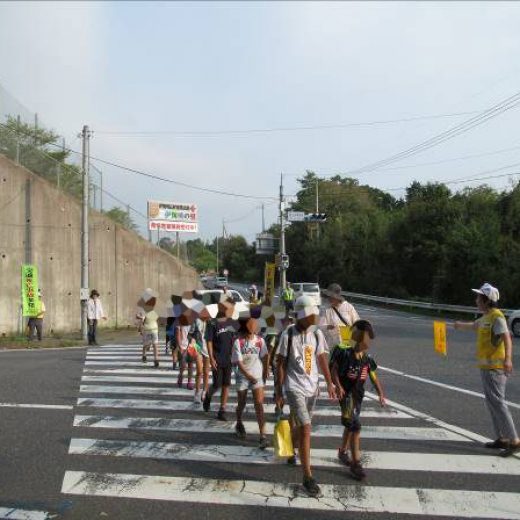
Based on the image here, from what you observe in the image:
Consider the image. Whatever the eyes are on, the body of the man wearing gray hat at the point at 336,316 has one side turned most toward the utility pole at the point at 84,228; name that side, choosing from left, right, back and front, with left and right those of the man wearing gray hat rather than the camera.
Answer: right

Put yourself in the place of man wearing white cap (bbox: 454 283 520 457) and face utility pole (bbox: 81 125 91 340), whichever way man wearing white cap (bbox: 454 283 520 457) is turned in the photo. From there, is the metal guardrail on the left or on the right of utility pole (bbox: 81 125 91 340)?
right

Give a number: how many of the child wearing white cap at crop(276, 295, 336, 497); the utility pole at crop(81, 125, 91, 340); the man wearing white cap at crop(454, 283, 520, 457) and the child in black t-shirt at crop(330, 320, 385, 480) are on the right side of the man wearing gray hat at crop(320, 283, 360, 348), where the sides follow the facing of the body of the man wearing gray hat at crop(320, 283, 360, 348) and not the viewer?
1

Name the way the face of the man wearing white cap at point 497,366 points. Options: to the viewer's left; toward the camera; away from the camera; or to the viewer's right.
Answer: to the viewer's left

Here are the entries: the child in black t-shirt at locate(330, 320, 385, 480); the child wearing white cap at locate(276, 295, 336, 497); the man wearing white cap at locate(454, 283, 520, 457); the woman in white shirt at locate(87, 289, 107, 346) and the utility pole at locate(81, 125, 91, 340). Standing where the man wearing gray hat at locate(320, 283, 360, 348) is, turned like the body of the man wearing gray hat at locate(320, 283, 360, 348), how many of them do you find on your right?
2

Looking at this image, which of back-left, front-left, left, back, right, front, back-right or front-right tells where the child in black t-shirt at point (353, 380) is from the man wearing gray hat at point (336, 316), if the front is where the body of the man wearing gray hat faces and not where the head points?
front-left

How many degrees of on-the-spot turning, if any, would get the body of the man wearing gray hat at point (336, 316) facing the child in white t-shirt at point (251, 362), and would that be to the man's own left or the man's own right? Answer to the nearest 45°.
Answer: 0° — they already face them

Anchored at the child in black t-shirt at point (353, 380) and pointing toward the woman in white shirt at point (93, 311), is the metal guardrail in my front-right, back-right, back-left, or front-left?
front-right

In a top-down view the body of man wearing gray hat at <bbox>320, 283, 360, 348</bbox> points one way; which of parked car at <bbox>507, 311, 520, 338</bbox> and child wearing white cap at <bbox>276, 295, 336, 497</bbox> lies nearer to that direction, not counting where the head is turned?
the child wearing white cap

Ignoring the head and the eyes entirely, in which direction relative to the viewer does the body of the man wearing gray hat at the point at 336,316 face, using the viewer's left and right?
facing the viewer and to the left of the viewer

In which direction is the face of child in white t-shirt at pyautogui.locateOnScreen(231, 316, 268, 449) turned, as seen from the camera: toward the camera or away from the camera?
toward the camera

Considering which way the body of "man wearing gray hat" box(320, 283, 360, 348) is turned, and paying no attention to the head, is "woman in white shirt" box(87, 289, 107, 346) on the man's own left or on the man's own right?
on the man's own right

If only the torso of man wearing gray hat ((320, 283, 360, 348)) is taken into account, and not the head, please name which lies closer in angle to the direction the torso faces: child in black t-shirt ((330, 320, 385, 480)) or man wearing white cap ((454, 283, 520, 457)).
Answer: the child in black t-shirt
